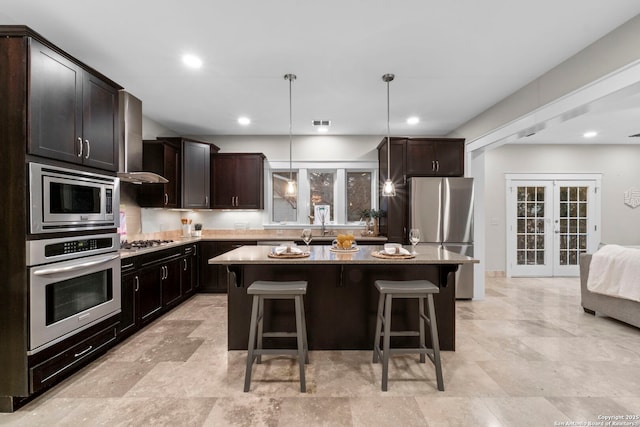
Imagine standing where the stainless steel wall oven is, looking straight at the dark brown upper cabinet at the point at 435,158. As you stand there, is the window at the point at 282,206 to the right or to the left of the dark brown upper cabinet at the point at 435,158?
left

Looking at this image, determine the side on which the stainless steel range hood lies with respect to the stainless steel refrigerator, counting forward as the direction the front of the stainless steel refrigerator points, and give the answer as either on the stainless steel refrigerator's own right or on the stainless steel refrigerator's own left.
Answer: on the stainless steel refrigerator's own right

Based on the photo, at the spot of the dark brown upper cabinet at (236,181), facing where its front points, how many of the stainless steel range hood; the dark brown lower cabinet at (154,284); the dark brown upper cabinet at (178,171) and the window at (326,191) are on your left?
1

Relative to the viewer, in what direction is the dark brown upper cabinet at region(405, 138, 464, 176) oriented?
toward the camera

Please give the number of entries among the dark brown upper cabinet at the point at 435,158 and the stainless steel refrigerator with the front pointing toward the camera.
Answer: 2

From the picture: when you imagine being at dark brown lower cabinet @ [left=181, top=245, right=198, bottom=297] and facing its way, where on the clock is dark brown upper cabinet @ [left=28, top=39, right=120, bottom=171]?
The dark brown upper cabinet is roughly at 2 o'clock from the dark brown lower cabinet.

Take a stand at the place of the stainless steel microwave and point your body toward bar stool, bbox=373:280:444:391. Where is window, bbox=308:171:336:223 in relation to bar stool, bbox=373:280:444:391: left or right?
left

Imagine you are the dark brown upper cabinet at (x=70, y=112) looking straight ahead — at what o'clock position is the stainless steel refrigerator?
The stainless steel refrigerator is roughly at 11 o'clock from the dark brown upper cabinet.

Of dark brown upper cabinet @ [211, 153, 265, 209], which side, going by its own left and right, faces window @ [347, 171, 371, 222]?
left

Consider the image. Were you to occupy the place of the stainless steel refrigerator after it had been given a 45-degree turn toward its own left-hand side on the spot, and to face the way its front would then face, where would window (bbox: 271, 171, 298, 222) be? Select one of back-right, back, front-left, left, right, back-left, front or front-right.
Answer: back-right

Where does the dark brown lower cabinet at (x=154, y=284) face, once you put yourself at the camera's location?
facing the viewer and to the right of the viewer

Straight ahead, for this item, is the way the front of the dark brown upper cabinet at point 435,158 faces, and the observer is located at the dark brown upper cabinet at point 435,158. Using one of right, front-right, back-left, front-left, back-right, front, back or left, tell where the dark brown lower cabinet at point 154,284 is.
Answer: front-right

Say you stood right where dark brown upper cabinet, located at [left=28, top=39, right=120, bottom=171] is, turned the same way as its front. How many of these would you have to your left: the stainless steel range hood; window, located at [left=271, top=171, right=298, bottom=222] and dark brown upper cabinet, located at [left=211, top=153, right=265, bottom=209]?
3

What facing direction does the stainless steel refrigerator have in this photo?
toward the camera

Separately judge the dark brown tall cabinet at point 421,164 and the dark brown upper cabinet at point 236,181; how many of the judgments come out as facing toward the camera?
2

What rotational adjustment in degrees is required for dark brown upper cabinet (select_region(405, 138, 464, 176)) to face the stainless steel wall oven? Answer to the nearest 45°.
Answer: approximately 45° to its right

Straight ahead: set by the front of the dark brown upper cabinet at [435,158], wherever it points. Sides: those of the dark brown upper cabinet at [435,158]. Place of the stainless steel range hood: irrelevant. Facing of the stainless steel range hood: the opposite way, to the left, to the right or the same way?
to the left

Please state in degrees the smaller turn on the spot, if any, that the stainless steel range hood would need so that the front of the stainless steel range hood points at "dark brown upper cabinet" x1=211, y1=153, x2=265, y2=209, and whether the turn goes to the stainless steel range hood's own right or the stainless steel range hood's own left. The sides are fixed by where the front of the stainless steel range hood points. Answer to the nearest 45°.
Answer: approximately 90° to the stainless steel range hood's own left
